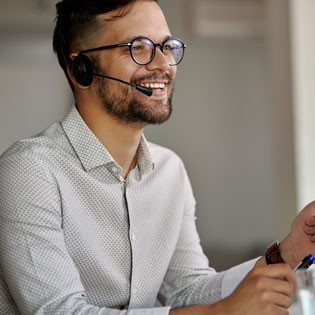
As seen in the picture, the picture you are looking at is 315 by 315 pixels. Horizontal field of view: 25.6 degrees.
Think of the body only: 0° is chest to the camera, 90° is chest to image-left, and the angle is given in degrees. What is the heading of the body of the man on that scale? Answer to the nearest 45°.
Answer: approximately 315°
